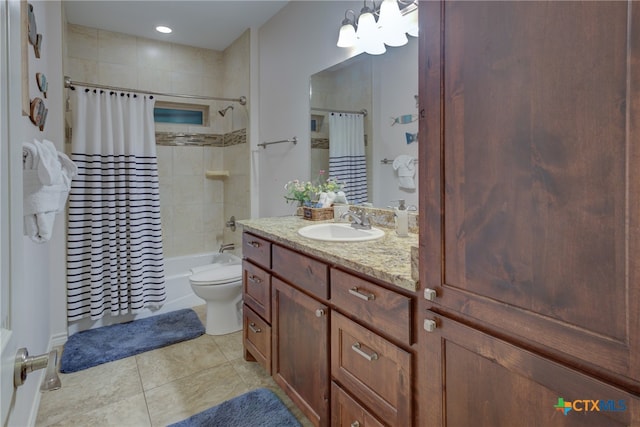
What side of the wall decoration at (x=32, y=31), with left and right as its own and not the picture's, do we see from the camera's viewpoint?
right

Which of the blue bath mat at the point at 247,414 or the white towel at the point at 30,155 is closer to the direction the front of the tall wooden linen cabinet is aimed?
the white towel

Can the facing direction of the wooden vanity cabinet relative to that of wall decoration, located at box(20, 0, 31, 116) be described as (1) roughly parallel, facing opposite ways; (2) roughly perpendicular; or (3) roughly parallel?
roughly parallel, facing opposite ways

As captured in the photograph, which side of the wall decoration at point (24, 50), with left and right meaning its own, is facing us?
right

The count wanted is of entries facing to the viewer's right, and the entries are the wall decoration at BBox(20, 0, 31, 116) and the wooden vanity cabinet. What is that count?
1

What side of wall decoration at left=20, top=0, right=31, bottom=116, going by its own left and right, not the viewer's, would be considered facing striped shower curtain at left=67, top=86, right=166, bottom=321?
left

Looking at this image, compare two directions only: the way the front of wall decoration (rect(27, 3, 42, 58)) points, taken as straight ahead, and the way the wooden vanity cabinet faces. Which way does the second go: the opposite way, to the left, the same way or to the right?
the opposite way

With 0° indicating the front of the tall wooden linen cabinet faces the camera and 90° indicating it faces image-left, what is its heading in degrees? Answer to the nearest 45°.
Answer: approximately 45°

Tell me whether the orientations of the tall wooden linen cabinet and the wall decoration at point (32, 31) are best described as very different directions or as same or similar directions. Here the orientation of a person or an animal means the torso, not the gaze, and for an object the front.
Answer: very different directions

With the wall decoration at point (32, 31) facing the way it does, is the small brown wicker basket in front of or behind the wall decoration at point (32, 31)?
in front
